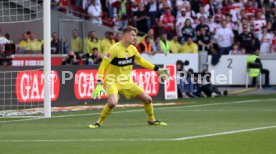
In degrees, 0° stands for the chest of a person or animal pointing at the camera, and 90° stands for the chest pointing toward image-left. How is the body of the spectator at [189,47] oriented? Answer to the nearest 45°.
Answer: approximately 0°

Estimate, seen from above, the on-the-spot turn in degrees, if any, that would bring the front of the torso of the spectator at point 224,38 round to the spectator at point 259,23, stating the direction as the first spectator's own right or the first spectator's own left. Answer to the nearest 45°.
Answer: approximately 135° to the first spectator's own left

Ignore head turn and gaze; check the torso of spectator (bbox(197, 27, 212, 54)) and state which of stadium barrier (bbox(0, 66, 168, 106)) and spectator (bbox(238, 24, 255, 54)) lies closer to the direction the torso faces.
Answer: the stadium barrier

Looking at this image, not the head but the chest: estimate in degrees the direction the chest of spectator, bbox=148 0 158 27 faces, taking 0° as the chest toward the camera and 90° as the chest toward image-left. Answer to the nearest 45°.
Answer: approximately 0°

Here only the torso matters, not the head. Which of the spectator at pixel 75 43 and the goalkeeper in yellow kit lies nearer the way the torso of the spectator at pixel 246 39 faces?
the goalkeeper in yellow kit

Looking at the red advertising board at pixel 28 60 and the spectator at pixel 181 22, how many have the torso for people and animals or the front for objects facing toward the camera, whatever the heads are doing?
2

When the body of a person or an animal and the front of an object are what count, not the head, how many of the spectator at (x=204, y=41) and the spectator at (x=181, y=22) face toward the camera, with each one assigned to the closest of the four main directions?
2
